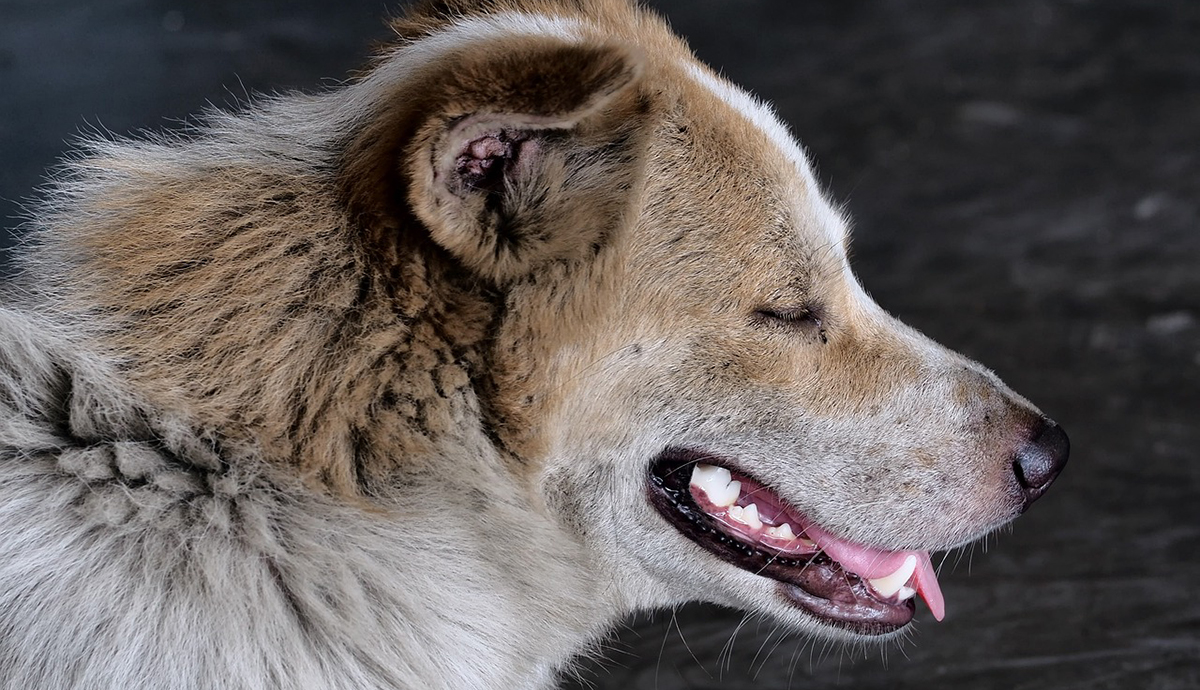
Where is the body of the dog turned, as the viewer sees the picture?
to the viewer's right
